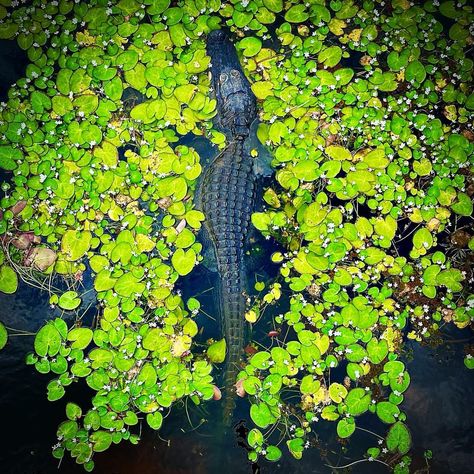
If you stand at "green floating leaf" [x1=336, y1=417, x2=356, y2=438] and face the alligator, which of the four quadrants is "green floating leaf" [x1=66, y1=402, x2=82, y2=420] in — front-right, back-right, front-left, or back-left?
front-left

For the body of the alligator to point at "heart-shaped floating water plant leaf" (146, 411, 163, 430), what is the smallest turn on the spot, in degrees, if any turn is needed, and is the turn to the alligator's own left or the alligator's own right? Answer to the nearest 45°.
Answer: approximately 180°

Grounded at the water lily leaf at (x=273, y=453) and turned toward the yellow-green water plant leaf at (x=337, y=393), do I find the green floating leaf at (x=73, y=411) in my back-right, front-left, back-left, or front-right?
back-left

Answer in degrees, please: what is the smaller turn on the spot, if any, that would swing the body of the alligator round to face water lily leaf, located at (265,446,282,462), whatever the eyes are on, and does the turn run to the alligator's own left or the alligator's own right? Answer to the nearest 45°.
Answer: approximately 180°

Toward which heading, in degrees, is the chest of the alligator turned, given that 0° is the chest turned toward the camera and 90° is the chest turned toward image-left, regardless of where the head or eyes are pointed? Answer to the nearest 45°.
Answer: approximately 180°

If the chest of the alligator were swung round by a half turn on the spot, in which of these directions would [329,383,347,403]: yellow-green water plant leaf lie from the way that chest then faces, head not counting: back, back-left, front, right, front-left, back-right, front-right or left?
front-left

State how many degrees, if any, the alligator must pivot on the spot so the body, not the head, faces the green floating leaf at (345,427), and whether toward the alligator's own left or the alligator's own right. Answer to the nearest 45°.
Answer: approximately 135° to the alligator's own right

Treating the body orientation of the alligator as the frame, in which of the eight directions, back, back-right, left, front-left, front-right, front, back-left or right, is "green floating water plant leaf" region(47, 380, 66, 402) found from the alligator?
back-left
